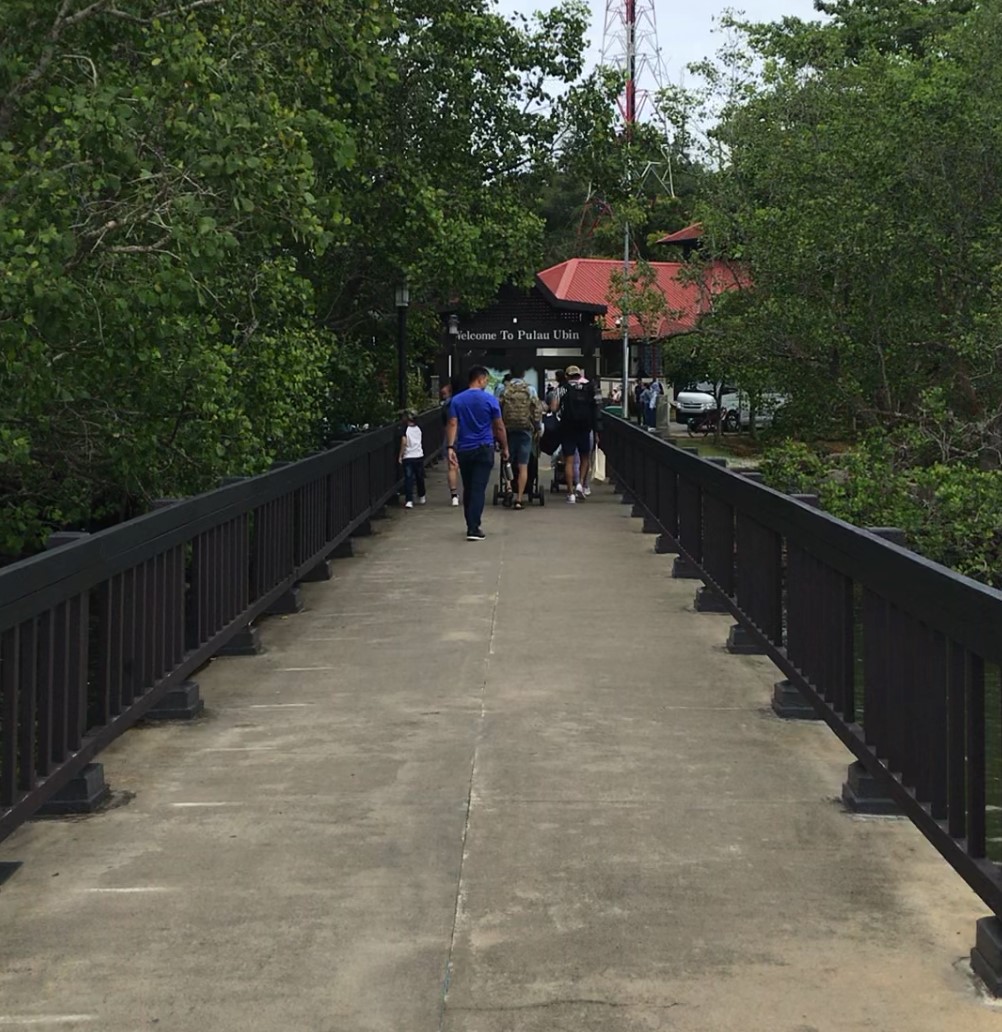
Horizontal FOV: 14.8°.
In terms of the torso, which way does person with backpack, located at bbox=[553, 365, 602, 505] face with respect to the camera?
away from the camera

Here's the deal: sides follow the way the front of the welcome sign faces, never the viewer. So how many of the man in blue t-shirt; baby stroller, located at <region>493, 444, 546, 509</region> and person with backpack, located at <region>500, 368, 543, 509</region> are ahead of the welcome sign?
3

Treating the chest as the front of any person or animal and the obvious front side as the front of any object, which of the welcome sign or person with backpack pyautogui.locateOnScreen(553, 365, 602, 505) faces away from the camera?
the person with backpack

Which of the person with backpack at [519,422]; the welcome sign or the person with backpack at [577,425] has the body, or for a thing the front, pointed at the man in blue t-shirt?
the welcome sign

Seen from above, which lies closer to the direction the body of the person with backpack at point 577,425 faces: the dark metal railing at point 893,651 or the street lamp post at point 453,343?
the street lamp post

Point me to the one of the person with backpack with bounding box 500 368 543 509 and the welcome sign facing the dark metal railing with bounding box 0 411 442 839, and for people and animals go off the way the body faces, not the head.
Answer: the welcome sign

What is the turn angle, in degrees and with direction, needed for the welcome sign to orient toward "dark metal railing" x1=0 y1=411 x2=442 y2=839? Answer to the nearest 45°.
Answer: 0° — it already faces it

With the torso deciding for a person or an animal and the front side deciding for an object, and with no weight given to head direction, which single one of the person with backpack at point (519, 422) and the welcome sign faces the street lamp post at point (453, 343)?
the person with backpack

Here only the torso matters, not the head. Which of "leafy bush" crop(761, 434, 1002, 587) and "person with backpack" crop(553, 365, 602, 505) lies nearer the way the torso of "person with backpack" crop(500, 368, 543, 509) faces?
the person with backpack

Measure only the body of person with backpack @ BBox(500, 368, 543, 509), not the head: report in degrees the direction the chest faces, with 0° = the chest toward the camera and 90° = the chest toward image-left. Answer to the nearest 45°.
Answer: approximately 180°

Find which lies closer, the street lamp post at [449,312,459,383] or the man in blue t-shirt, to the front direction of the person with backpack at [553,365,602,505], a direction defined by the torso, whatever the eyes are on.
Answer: the street lamp post
